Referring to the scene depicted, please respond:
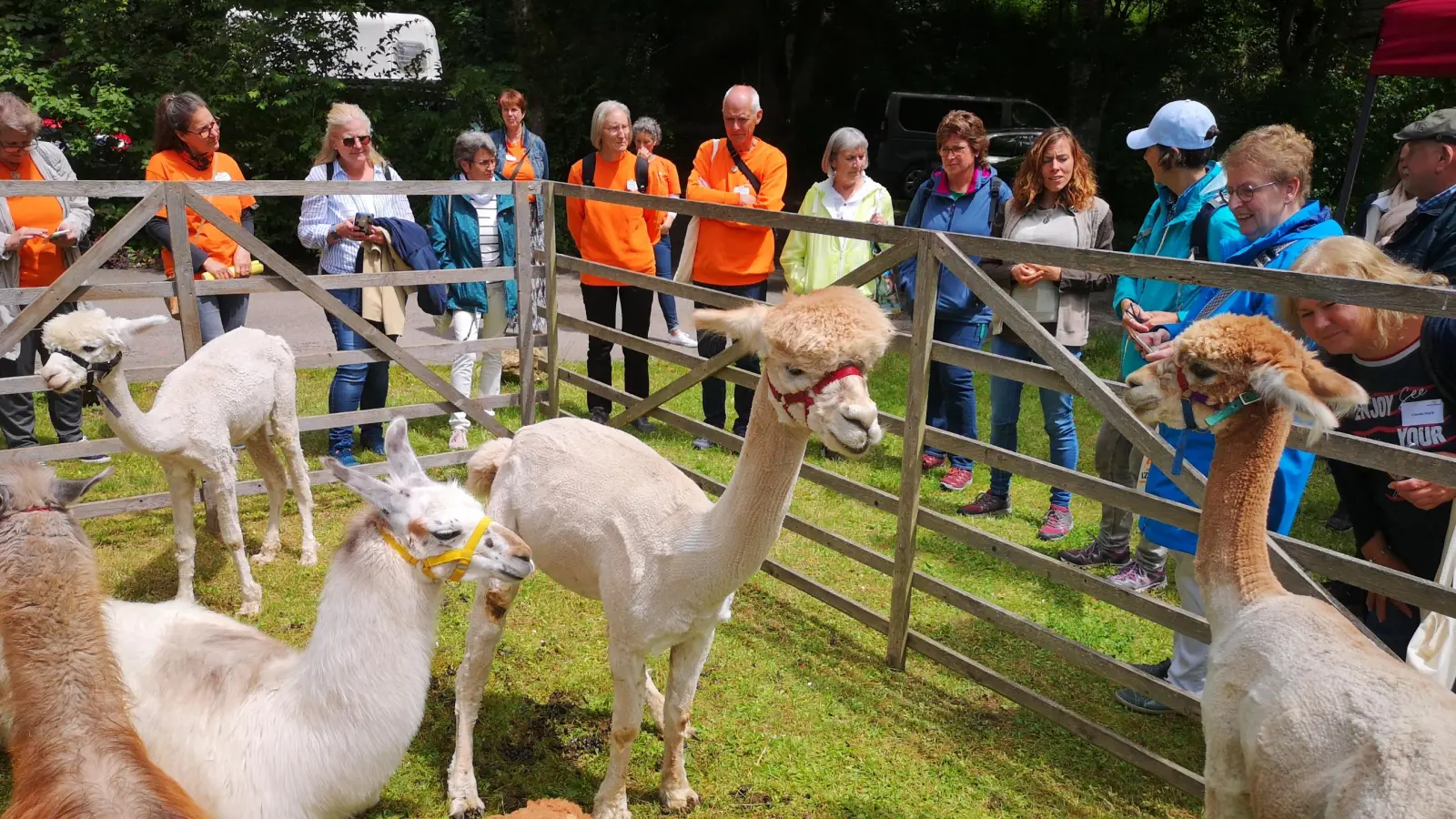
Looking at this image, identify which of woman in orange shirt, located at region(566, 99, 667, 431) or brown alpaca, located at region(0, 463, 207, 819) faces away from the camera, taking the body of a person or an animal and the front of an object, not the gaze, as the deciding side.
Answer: the brown alpaca

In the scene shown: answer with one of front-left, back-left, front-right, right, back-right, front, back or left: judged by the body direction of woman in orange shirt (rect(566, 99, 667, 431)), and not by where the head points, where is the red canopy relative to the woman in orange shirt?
left

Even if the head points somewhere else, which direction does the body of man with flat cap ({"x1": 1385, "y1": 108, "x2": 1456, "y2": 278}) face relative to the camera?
to the viewer's left

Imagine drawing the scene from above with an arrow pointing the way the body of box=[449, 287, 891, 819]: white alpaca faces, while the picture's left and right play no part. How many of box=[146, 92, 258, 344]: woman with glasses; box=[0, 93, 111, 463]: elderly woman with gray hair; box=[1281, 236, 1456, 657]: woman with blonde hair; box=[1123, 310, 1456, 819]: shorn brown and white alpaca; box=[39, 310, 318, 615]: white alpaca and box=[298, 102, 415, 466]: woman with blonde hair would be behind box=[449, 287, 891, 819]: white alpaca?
4

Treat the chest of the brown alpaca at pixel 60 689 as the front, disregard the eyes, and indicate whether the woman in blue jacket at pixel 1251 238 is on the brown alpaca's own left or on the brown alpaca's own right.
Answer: on the brown alpaca's own right

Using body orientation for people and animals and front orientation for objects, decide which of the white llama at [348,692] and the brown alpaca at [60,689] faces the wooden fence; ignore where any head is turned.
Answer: the white llama

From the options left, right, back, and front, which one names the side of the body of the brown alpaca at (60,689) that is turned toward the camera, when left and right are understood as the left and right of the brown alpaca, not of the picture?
back

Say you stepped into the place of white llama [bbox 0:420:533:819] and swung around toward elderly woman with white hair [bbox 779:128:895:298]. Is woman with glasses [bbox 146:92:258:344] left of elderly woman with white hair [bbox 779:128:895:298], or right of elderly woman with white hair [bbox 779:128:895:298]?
left

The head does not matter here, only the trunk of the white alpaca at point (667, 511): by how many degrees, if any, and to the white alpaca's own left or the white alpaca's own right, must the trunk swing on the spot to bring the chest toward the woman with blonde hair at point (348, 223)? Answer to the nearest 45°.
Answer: approximately 180°

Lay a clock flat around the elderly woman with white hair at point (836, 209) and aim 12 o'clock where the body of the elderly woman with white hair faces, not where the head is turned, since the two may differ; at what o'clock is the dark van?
The dark van is roughly at 6 o'clock from the elderly woman with white hair.

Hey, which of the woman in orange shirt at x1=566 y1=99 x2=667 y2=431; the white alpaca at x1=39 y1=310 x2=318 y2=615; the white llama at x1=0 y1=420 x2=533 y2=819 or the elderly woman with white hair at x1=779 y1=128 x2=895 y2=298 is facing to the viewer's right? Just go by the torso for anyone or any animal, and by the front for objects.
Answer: the white llama at x1=0 y1=420 x2=533 y2=819

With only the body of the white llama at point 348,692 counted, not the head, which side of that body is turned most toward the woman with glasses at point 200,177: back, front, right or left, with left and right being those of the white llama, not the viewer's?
left

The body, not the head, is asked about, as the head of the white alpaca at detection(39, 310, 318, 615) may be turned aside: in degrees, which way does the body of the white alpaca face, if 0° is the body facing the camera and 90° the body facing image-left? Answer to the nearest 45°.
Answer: approximately 45°

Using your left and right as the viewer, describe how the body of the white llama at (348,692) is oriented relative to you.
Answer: facing to the right of the viewer
